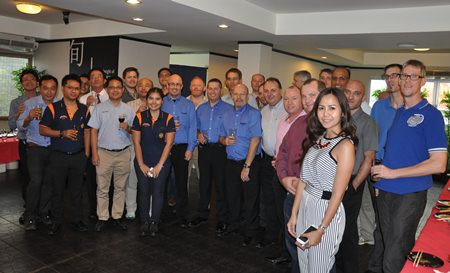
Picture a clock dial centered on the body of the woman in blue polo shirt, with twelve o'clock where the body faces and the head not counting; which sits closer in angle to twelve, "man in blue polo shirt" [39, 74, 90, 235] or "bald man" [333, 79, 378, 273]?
the bald man

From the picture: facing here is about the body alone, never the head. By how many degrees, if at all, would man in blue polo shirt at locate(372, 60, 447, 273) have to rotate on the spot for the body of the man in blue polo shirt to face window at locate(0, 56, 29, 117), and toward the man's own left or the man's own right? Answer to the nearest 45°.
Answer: approximately 45° to the man's own right

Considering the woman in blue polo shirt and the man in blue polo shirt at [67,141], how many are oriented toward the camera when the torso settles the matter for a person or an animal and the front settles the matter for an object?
2

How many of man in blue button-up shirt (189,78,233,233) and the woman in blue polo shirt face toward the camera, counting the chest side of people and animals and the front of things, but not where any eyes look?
2

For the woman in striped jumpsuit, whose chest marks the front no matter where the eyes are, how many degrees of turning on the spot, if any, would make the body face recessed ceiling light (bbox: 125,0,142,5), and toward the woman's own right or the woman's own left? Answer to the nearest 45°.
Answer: approximately 90° to the woman's own right

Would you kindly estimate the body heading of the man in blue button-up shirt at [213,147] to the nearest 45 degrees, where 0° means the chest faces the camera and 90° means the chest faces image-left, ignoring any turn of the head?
approximately 0°

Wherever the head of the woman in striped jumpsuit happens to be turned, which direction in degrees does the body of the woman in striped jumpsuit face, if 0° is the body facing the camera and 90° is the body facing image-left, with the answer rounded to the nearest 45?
approximately 45°

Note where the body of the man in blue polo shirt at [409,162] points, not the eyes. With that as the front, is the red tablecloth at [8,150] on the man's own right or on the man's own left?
on the man's own right
